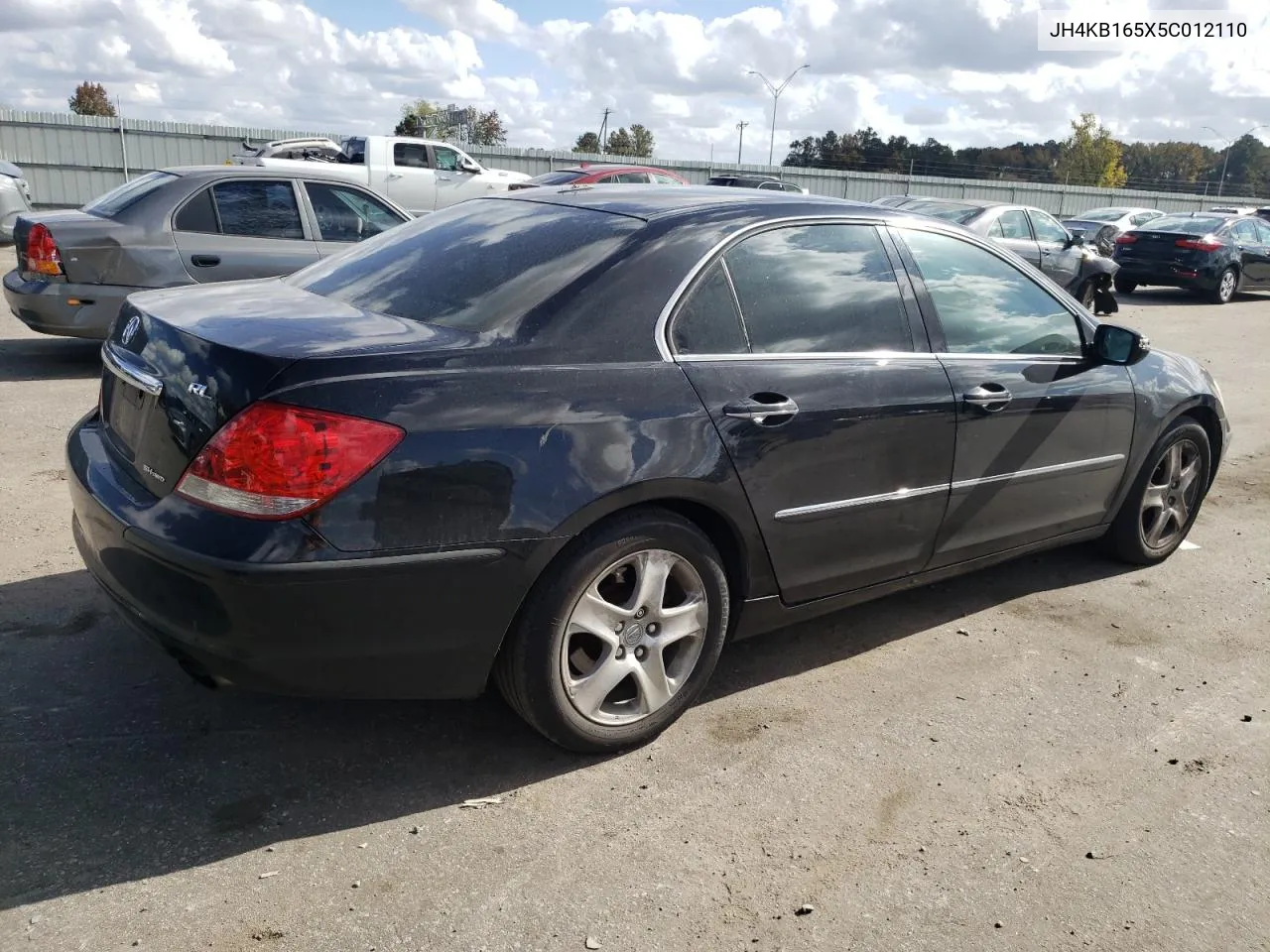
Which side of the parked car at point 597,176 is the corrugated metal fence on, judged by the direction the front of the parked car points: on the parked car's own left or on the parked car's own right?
on the parked car's own left

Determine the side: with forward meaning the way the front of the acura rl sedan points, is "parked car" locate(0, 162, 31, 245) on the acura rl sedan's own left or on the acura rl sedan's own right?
on the acura rl sedan's own left

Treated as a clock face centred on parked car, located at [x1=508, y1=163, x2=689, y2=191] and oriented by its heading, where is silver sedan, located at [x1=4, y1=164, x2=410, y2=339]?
The silver sedan is roughly at 5 o'clock from the parked car.

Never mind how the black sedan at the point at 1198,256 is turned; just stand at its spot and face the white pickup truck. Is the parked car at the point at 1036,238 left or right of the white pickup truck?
left

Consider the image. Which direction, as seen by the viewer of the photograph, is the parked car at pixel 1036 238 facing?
facing away from the viewer and to the right of the viewer

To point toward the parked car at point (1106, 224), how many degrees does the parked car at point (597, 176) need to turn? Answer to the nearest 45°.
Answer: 0° — it already faces it

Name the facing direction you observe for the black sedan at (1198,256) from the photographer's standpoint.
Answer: facing away from the viewer and to the right of the viewer

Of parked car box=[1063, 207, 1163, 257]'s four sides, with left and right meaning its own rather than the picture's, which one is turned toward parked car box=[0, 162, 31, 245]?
back

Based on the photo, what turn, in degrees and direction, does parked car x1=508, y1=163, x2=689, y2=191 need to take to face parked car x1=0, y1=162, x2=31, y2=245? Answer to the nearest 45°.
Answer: approximately 135° to its left

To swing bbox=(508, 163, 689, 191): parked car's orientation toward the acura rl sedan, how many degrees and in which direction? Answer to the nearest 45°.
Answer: approximately 135° to its right

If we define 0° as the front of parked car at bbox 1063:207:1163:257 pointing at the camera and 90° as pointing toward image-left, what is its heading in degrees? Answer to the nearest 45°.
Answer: approximately 225°

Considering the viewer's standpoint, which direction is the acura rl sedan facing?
facing away from the viewer and to the right of the viewer

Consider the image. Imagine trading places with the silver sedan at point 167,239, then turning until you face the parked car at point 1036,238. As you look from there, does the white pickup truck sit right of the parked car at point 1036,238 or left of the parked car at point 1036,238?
left

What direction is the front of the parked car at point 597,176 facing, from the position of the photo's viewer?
facing away from the viewer and to the right of the viewer
